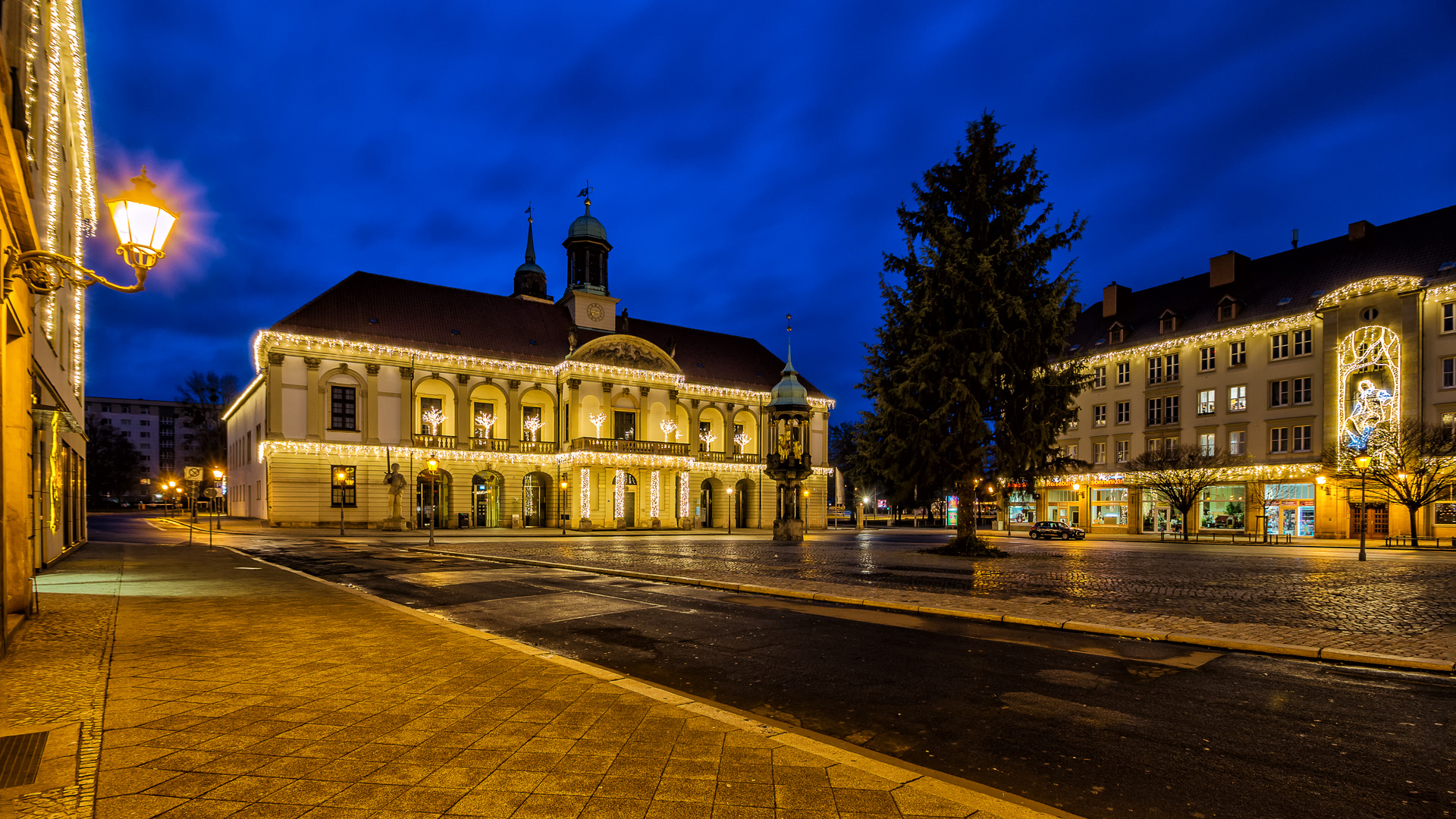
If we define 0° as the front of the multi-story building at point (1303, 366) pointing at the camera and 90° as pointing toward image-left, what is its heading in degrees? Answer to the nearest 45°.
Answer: approximately 45°

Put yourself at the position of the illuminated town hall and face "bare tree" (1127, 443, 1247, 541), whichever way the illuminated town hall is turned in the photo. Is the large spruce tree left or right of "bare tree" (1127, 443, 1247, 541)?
right

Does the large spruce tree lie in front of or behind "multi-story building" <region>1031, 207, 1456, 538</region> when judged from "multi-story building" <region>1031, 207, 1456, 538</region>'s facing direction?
in front

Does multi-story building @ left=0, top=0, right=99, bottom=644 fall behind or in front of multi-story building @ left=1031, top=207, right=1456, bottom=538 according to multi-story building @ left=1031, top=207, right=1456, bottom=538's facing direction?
in front
